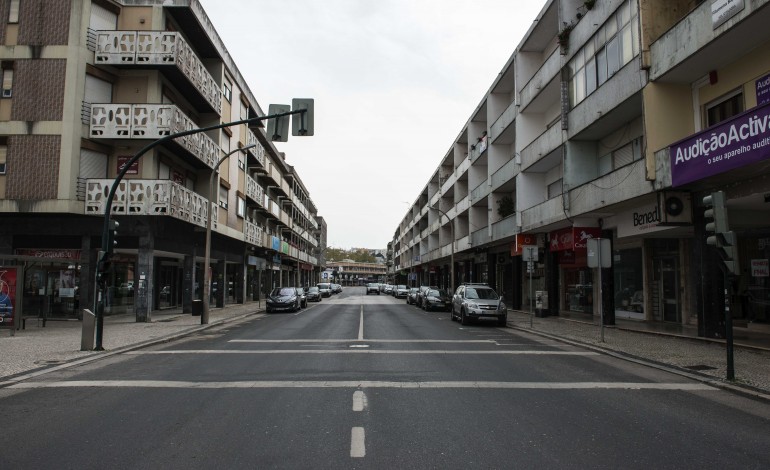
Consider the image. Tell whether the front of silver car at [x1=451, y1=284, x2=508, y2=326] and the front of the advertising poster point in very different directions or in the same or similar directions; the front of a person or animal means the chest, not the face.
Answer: same or similar directions

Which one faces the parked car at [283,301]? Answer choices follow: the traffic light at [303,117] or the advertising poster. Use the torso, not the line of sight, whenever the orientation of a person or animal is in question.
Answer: the traffic light

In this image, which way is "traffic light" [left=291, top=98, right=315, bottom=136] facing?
away from the camera

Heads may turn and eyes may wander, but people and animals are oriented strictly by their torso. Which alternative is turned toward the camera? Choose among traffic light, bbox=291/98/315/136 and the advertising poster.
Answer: the advertising poster

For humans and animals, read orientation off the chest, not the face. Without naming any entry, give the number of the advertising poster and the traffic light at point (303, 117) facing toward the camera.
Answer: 1

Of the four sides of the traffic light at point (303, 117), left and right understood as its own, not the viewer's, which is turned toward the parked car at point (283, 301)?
front

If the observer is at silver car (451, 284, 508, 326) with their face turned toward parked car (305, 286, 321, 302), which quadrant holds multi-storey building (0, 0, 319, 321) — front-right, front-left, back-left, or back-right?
front-left

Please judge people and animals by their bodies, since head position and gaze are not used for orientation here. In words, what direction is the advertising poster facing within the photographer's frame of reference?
facing the viewer

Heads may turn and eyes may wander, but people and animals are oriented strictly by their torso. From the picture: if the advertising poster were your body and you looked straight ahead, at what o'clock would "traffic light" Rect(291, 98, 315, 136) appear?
The traffic light is roughly at 11 o'clock from the advertising poster.

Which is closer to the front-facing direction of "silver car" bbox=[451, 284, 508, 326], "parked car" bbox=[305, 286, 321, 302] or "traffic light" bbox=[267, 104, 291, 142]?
the traffic light

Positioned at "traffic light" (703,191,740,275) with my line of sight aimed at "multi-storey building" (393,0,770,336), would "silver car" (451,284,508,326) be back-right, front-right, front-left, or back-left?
front-left

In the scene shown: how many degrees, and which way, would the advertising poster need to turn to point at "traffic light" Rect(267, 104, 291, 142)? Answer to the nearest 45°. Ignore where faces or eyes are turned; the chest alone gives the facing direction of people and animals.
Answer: approximately 45° to its left

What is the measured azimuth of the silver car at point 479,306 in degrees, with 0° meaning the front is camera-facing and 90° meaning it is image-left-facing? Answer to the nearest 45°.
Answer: approximately 315°

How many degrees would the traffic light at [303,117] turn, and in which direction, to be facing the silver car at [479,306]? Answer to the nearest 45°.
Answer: approximately 45° to its right

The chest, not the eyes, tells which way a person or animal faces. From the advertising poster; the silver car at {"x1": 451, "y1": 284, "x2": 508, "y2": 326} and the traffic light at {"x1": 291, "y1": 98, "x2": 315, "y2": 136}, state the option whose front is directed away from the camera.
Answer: the traffic light
